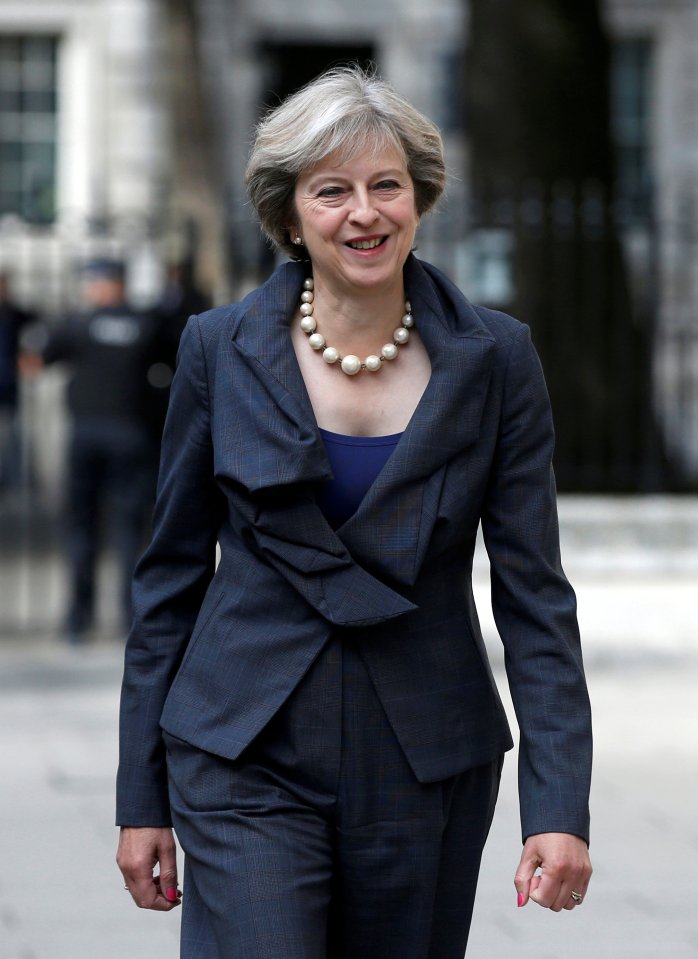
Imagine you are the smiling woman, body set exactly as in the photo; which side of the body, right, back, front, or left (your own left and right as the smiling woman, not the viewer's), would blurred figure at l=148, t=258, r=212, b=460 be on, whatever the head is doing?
back

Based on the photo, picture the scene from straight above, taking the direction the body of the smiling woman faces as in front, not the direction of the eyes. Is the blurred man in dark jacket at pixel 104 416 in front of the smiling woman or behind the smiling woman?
behind

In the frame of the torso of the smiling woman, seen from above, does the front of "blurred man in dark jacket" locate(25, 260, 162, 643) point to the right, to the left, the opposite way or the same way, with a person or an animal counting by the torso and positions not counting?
the opposite way

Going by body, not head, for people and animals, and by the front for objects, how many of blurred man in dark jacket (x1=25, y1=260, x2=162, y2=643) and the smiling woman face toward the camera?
1

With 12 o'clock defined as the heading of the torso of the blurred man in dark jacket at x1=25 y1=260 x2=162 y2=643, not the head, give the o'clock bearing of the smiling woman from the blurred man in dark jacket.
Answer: The smiling woman is roughly at 6 o'clock from the blurred man in dark jacket.

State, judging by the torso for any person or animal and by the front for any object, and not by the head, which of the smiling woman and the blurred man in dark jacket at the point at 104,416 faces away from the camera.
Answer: the blurred man in dark jacket

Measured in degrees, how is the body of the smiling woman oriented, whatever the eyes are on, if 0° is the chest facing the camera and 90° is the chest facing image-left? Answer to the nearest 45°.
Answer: approximately 0°

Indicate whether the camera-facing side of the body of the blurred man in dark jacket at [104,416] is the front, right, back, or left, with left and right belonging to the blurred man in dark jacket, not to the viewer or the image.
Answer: back
